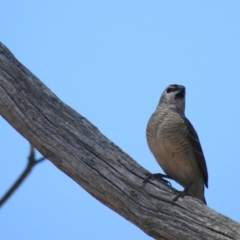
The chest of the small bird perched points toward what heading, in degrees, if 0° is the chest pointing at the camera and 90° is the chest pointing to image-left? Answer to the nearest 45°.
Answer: approximately 45°
